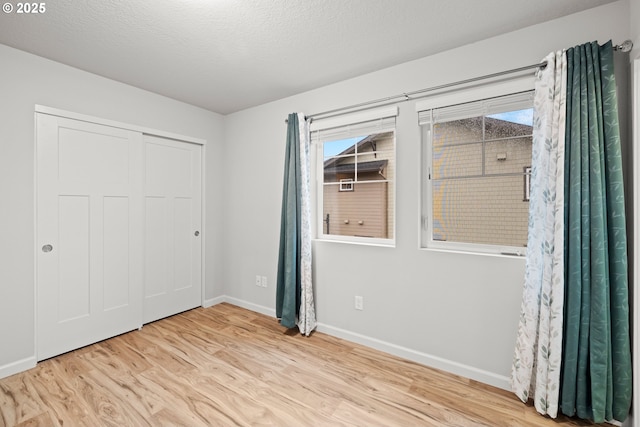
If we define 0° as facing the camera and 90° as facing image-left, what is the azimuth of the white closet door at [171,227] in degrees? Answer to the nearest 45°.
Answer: approximately 315°

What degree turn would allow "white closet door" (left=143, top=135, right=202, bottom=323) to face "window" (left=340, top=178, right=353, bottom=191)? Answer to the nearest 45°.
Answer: approximately 90° to its left

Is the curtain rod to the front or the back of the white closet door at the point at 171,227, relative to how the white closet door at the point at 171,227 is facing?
to the front

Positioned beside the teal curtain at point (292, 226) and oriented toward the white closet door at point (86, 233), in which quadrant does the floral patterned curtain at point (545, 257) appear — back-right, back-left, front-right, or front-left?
back-left

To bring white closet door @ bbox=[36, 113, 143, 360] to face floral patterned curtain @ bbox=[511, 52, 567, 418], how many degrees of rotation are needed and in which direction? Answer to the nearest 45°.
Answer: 0° — it already faces it

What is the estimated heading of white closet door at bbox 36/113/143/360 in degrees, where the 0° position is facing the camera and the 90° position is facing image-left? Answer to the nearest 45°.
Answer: approximately 315°

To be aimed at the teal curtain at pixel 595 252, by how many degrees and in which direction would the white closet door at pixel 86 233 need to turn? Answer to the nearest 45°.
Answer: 0° — it already faces it

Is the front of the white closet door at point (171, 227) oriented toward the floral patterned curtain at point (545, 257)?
yes

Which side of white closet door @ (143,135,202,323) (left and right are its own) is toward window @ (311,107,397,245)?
front

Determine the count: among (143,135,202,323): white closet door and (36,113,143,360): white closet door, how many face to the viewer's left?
0

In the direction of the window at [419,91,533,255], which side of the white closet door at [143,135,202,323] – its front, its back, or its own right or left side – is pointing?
front
